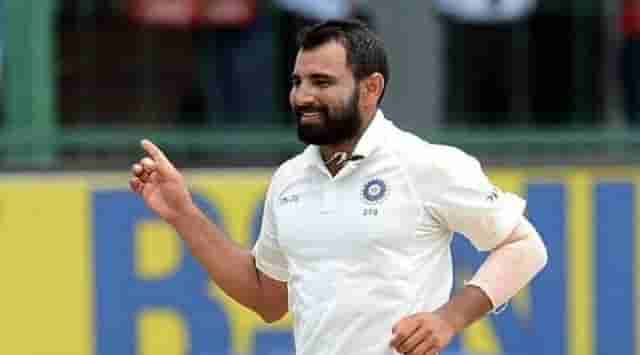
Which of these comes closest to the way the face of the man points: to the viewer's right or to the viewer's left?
to the viewer's left

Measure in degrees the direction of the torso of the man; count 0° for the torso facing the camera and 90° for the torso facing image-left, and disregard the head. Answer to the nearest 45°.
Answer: approximately 45°
